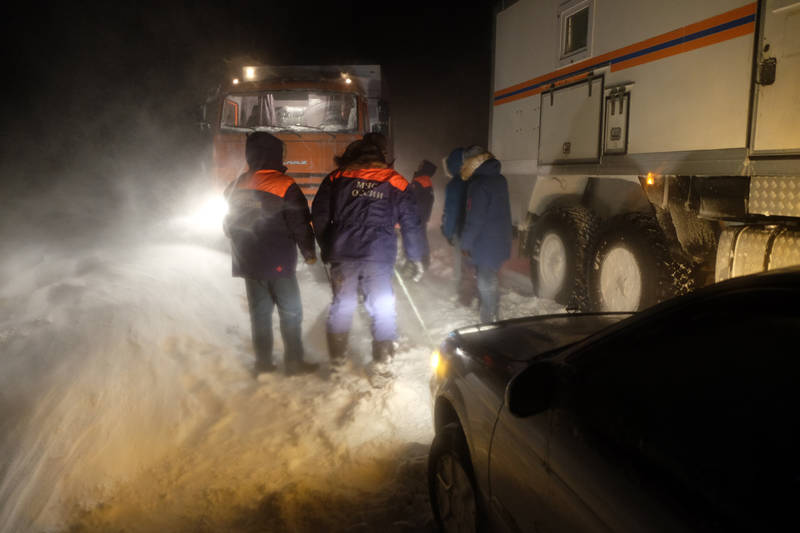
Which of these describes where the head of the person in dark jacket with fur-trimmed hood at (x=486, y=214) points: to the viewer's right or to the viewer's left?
to the viewer's left

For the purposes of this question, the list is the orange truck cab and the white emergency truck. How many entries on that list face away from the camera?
0

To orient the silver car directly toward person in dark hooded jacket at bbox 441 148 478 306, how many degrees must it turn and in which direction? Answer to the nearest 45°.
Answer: approximately 45° to its right

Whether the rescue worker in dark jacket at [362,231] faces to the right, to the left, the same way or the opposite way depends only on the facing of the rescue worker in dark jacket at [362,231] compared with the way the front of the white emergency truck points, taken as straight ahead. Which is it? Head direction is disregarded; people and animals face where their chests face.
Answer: the opposite way

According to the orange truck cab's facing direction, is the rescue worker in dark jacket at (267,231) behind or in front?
in front

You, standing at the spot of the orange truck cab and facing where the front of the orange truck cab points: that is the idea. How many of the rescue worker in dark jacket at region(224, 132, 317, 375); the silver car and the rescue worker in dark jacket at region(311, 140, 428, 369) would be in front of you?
3

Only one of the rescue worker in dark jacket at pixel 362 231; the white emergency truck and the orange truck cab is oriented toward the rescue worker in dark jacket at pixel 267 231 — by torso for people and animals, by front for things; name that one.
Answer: the orange truck cab

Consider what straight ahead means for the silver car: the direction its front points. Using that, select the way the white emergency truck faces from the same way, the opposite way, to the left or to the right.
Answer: the opposite way

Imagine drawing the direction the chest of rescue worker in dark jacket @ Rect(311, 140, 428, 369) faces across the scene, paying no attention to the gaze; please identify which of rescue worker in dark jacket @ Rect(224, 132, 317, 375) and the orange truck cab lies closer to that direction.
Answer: the orange truck cab

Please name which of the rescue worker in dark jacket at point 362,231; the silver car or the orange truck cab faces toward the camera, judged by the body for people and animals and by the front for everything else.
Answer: the orange truck cab

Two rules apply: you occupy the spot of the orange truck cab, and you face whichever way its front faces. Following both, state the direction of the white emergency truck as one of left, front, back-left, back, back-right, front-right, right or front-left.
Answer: front-left

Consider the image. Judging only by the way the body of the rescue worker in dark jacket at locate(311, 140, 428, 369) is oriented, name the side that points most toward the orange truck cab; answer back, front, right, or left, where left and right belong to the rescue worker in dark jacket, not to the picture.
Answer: front

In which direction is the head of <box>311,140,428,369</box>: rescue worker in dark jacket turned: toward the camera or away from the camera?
away from the camera

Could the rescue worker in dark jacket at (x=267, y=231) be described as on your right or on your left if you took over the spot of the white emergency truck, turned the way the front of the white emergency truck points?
on your right

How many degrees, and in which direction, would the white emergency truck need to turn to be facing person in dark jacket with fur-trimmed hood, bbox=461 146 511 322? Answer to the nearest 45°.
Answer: approximately 135° to its right

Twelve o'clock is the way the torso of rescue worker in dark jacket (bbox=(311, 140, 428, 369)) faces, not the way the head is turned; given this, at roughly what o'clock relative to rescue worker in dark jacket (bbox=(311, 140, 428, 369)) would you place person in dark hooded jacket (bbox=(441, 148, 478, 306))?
person in dark hooded jacket (bbox=(441, 148, 478, 306)) is roughly at 1 o'clock from rescue worker in dark jacket (bbox=(311, 140, 428, 369)).
